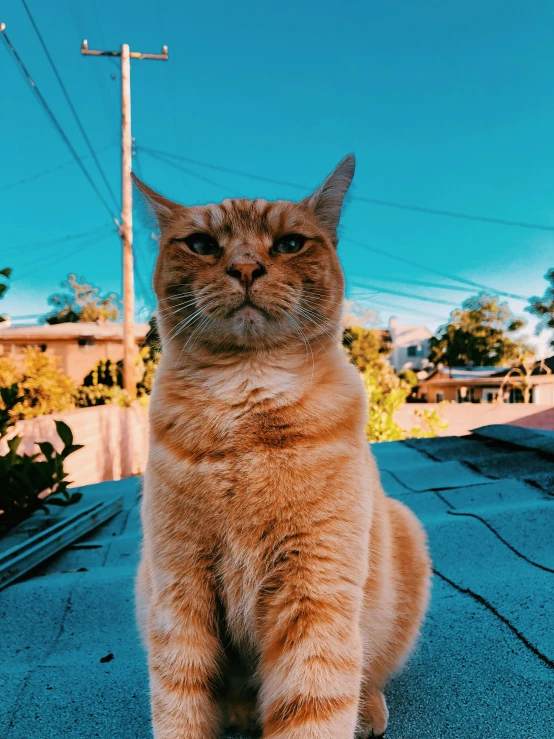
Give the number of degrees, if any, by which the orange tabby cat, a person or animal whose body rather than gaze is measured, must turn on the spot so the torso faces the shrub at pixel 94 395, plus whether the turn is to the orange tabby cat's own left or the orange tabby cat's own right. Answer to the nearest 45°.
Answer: approximately 135° to the orange tabby cat's own right

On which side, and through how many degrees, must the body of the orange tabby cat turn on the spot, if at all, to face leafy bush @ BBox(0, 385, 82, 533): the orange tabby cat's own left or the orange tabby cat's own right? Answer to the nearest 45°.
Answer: approximately 135° to the orange tabby cat's own right

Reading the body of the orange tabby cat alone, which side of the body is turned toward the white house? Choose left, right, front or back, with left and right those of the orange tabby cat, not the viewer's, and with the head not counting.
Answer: back

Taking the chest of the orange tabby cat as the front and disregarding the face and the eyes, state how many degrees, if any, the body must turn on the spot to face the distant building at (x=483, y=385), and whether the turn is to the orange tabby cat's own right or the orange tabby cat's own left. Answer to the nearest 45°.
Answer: approximately 135° to the orange tabby cat's own left

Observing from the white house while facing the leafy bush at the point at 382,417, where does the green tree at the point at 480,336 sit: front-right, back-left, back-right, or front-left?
front-left

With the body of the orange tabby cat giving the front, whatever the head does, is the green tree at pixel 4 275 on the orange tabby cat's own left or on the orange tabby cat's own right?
on the orange tabby cat's own right

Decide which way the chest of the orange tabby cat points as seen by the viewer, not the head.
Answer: toward the camera

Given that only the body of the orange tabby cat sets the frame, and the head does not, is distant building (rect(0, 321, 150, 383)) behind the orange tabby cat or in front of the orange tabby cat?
behind

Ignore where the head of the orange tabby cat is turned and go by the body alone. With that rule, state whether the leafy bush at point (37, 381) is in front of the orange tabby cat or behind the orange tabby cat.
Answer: behind

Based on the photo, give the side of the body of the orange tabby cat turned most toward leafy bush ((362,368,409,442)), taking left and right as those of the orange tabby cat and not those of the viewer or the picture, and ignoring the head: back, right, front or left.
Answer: back
